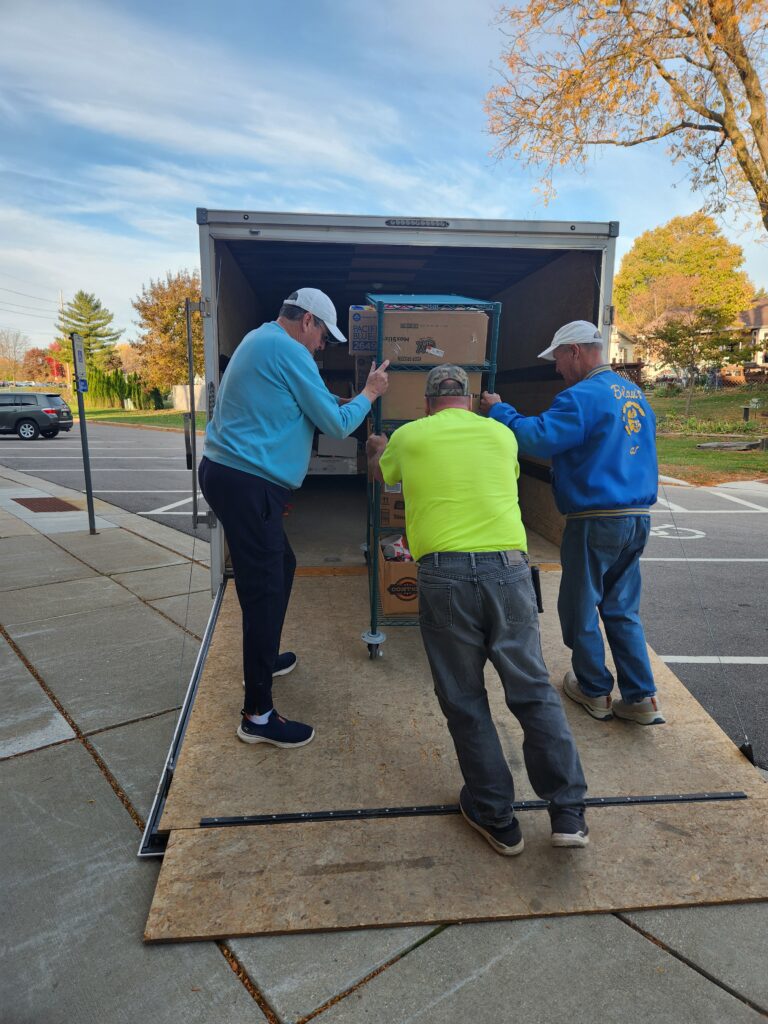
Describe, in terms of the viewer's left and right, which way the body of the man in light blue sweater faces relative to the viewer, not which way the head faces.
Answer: facing to the right of the viewer

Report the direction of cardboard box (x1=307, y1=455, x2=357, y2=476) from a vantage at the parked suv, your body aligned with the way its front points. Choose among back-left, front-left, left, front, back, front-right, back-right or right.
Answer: back-left

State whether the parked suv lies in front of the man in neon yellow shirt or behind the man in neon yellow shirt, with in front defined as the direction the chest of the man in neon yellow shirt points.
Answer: in front

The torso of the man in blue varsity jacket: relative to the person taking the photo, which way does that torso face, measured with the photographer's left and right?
facing away from the viewer and to the left of the viewer

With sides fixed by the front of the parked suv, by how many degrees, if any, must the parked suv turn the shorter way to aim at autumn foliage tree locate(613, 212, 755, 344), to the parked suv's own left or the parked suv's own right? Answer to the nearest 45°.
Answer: approximately 135° to the parked suv's own right

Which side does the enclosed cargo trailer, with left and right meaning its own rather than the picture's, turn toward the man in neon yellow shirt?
back

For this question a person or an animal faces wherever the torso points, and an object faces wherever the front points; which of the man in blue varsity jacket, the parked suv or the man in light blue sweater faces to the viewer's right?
the man in light blue sweater

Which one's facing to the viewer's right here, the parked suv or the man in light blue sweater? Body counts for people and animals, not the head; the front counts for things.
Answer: the man in light blue sweater

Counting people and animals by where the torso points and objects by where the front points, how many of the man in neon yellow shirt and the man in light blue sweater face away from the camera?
1

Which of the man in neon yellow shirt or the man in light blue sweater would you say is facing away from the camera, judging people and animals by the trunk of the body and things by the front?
the man in neon yellow shirt

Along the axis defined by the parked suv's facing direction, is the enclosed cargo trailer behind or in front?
behind

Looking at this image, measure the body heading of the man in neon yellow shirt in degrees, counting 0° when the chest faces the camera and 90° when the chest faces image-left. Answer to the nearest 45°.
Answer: approximately 180°

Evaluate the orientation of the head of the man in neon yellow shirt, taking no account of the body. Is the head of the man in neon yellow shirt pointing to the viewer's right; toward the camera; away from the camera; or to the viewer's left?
away from the camera

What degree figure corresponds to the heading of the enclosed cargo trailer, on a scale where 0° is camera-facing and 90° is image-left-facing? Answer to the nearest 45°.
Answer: approximately 180°

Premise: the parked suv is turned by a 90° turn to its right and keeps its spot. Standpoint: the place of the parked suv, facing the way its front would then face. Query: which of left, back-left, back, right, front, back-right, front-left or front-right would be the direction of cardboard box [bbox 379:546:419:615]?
back-right

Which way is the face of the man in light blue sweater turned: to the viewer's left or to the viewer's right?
to the viewer's right
